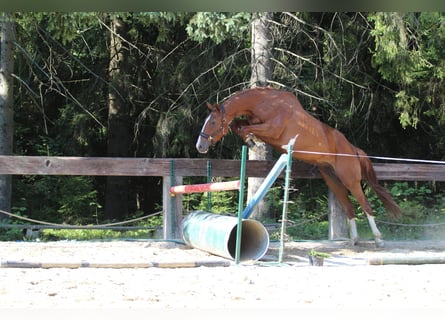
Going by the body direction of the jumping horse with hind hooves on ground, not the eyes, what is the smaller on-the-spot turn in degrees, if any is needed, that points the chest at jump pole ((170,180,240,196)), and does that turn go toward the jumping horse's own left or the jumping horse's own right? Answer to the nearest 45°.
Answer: approximately 45° to the jumping horse's own left

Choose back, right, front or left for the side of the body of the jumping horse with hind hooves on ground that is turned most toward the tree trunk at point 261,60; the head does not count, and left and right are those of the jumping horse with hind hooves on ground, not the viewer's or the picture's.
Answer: right

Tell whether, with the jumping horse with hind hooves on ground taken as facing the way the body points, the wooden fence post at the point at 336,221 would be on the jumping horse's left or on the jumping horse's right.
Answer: on the jumping horse's right

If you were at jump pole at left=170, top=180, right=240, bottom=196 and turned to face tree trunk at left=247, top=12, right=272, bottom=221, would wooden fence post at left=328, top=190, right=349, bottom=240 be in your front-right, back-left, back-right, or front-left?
front-right

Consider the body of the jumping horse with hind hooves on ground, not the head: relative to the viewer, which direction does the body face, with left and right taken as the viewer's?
facing to the left of the viewer

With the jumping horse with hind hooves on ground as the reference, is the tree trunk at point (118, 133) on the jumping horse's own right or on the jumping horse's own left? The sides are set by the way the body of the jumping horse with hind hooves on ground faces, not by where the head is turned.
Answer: on the jumping horse's own right

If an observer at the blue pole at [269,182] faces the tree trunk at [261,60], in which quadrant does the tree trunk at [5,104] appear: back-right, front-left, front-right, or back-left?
front-left

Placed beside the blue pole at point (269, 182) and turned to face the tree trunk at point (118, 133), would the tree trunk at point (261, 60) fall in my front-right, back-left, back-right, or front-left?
front-right

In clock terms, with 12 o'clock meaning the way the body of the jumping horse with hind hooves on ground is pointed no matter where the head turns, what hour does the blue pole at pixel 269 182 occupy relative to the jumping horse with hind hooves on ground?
The blue pole is roughly at 9 o'clock from the jumping horse with hind hooves on ground.

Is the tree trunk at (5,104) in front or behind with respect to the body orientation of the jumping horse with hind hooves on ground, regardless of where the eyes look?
in front

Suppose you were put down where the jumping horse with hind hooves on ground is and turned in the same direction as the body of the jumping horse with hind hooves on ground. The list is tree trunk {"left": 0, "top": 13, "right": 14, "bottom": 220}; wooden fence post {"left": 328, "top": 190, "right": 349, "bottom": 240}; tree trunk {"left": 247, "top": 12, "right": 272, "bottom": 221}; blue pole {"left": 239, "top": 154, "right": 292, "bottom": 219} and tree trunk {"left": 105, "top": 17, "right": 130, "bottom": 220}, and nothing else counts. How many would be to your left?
1

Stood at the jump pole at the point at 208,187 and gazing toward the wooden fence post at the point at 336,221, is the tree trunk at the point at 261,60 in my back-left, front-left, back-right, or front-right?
front-left

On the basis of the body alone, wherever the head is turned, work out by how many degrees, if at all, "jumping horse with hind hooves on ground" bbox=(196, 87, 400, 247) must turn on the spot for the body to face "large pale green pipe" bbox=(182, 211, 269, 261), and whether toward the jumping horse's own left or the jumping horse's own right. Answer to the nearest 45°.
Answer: approximately 45° to the jumping horse's own left
